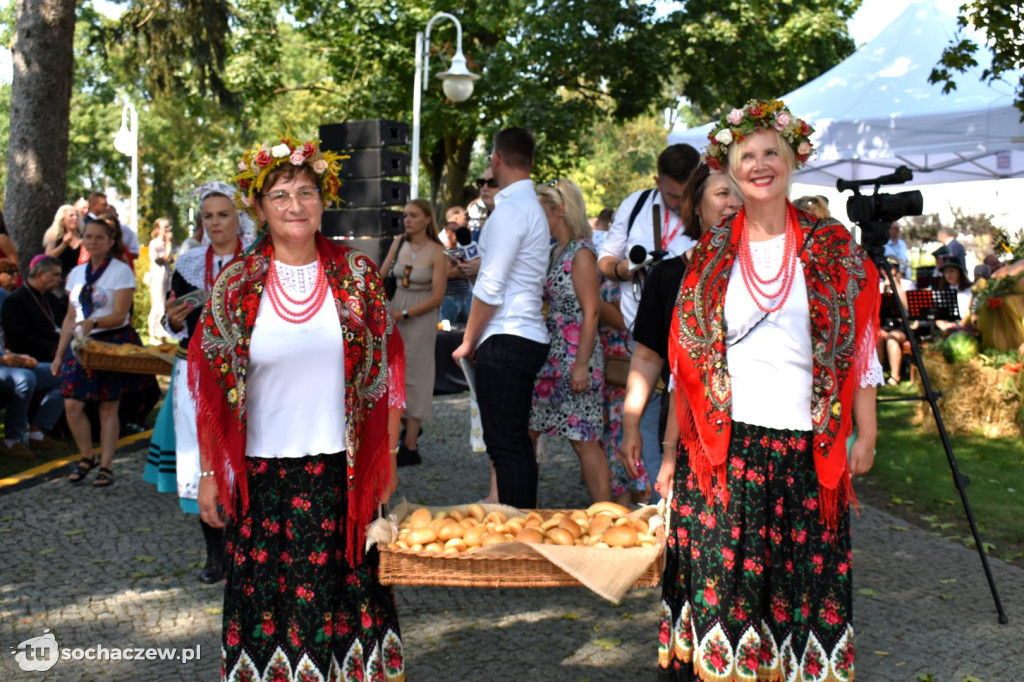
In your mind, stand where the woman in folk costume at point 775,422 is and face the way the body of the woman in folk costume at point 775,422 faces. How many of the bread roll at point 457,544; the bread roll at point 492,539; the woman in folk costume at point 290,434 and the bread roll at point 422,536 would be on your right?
4

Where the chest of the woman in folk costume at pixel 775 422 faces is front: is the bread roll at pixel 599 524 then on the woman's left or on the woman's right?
on the woman's right

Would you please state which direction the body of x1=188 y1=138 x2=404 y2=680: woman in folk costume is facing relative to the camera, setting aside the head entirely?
toward the camera

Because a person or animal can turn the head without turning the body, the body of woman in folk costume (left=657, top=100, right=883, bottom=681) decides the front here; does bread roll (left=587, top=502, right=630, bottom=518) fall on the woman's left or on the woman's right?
on the woman's right

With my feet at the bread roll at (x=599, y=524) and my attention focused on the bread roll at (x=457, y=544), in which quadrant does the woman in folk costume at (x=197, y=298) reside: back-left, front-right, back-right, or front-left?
front-right

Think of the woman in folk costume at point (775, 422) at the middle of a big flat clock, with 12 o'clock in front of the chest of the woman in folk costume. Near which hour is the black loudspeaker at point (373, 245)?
The black loudspeaker is roughly at 5 o'clock from the woman in folk costume.
